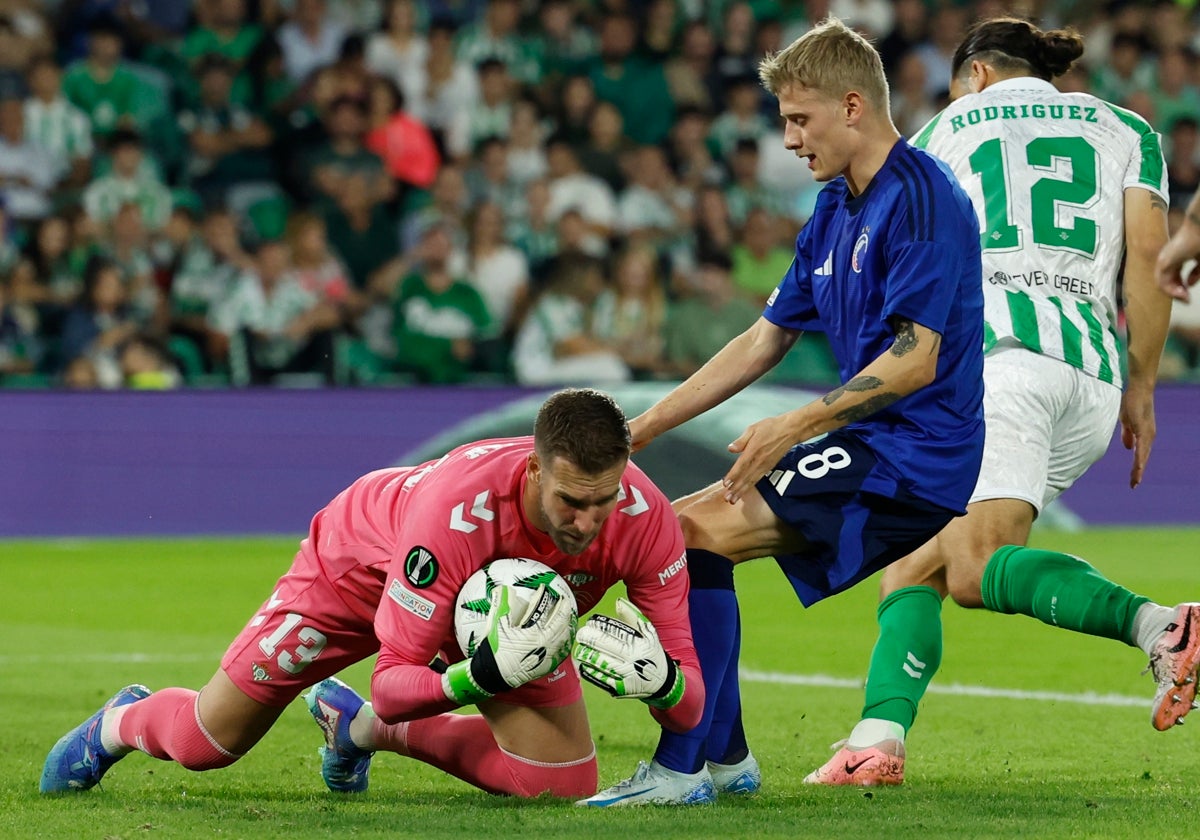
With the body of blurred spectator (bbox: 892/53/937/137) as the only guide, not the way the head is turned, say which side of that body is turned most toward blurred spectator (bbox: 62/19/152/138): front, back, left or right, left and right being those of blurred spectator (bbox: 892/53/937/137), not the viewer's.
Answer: right

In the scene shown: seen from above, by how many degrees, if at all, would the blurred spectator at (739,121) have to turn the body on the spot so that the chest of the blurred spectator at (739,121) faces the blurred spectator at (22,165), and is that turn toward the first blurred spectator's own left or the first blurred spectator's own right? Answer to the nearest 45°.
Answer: approximately 90° to the first blurred spectator's own right

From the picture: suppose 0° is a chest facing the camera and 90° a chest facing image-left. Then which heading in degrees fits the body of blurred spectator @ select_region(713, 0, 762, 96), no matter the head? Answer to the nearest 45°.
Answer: approximately 0°

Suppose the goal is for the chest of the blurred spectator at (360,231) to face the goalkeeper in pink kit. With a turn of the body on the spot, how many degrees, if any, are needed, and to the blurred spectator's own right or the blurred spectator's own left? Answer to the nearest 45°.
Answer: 0° — they already face them

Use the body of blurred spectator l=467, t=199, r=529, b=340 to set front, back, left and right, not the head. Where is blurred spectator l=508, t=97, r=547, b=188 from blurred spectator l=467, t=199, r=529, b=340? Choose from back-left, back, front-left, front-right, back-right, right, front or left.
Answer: back

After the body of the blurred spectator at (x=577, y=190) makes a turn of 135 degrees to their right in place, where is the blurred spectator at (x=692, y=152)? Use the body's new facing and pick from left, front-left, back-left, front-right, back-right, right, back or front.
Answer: right

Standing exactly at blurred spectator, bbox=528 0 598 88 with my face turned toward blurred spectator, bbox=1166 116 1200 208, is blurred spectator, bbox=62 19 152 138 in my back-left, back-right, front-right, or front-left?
back-right

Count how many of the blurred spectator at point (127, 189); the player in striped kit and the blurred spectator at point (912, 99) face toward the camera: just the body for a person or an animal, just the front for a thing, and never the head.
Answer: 2

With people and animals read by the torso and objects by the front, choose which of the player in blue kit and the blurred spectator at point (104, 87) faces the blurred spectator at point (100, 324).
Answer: the blurred spectator at point (104, 87)

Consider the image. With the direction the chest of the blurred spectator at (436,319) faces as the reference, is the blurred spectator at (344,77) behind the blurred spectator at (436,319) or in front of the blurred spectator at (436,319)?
behind

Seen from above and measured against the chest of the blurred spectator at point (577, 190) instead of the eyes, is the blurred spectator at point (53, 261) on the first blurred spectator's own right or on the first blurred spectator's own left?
on the first blurred spectator's own right
